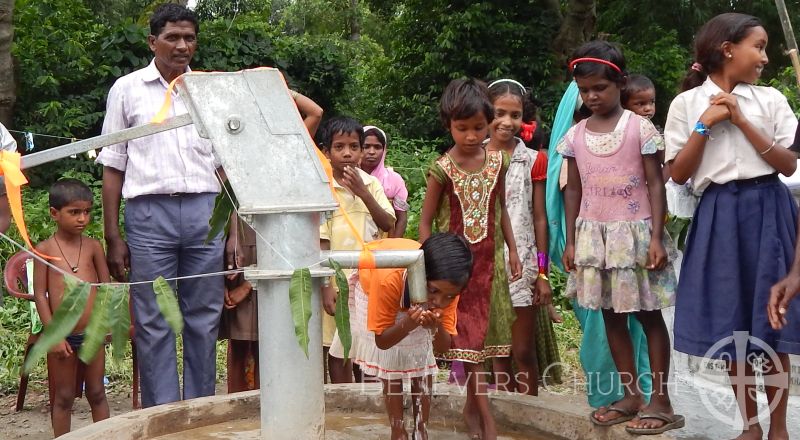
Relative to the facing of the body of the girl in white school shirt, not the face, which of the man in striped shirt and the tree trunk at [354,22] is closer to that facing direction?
the man in striped shirt

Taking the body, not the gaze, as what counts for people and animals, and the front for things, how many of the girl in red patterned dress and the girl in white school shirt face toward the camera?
2

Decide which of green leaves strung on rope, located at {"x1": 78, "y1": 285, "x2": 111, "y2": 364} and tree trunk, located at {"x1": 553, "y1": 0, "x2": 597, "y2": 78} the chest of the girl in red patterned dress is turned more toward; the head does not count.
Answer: the green leaves strung on rope

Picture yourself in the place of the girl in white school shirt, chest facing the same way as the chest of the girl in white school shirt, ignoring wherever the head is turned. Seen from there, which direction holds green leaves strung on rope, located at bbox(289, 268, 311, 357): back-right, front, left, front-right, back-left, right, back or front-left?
front-right

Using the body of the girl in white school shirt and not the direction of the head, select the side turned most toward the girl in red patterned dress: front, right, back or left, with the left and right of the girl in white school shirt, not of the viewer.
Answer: right

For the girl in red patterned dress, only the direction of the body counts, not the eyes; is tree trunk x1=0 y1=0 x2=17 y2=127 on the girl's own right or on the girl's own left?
on the girl's own right

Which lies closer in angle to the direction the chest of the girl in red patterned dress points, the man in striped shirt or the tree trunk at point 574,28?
the man in striped shirt

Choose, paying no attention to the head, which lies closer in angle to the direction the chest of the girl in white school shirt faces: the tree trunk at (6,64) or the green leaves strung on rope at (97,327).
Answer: the green leaves strung on rope
